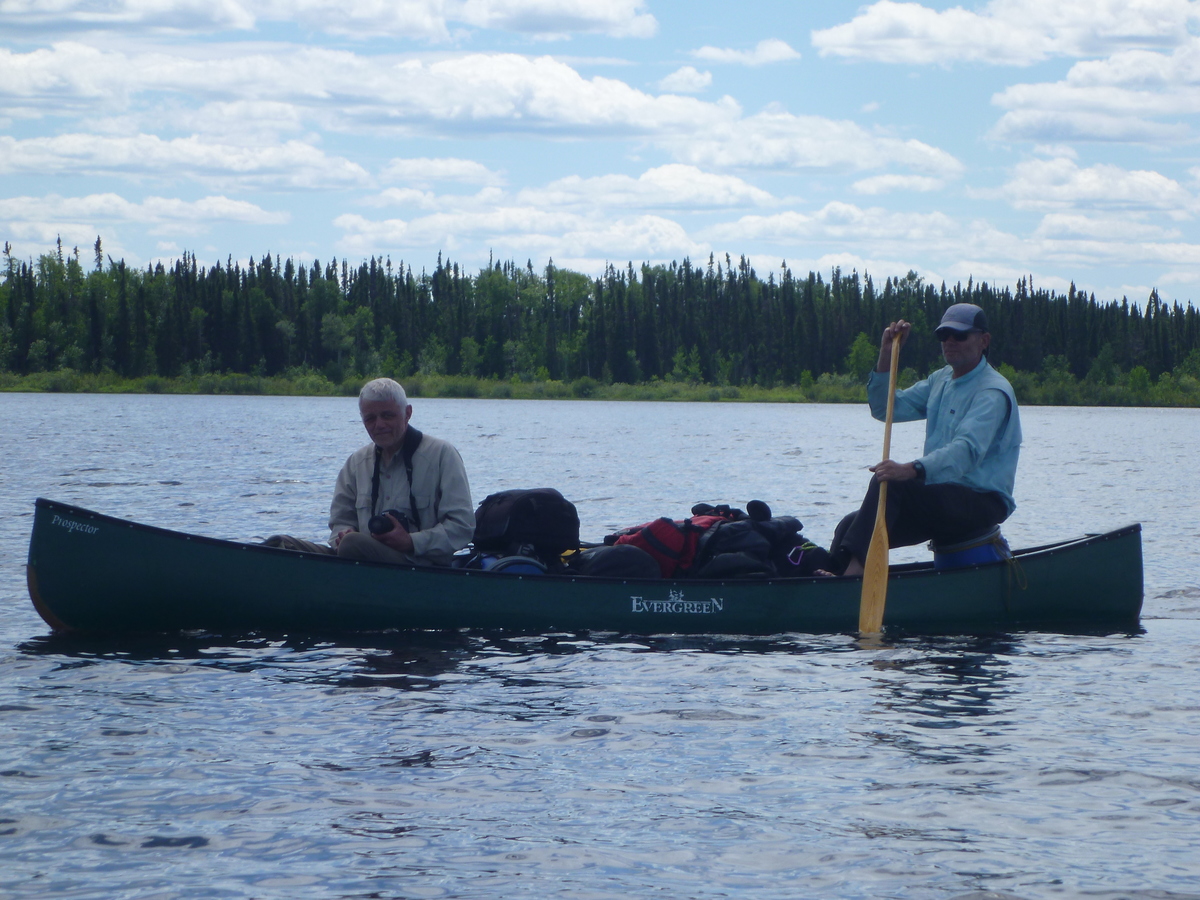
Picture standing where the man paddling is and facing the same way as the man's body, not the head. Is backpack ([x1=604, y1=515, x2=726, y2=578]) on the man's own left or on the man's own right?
on the man's own right

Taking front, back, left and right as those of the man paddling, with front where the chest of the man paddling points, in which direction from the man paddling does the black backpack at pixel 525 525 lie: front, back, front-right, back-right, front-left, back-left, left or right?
front-right

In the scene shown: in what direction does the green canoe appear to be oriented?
to the viewer's left

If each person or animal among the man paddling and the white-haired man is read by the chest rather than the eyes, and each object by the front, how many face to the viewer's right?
0

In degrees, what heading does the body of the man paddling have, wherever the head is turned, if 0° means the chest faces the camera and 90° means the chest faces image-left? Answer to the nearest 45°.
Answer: approximately 45°

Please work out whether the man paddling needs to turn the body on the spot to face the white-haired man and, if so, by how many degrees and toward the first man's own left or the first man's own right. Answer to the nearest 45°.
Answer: approximately 45° to the first man's own right

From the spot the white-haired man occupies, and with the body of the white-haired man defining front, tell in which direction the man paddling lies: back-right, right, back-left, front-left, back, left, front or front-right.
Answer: back-left
